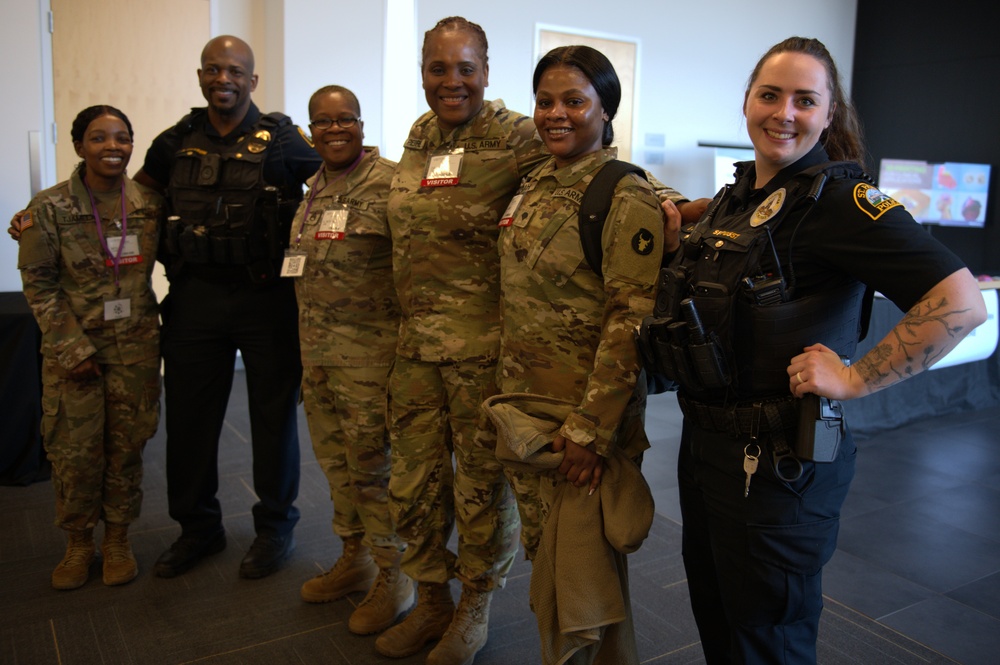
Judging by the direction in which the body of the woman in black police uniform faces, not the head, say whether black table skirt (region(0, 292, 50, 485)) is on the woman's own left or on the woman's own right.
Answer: on the woman's own right

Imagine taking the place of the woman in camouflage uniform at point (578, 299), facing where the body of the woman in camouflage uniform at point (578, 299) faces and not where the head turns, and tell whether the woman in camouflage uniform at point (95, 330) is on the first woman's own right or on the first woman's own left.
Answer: on the first woman's own right

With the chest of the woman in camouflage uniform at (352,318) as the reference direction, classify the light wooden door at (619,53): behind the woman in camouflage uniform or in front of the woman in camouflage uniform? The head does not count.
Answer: behind

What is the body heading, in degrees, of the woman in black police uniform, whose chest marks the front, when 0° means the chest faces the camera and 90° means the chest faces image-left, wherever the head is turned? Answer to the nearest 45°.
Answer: approximately 45°

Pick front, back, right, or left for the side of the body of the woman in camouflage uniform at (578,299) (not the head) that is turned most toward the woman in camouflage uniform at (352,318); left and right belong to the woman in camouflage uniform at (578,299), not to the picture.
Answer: right

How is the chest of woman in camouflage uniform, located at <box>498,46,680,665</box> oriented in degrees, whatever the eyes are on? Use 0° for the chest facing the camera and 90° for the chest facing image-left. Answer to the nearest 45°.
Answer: approximately 45°

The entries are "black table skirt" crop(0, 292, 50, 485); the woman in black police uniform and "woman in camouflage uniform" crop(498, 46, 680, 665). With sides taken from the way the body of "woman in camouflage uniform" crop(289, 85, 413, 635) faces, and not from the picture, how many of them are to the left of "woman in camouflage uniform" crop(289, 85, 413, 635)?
2
